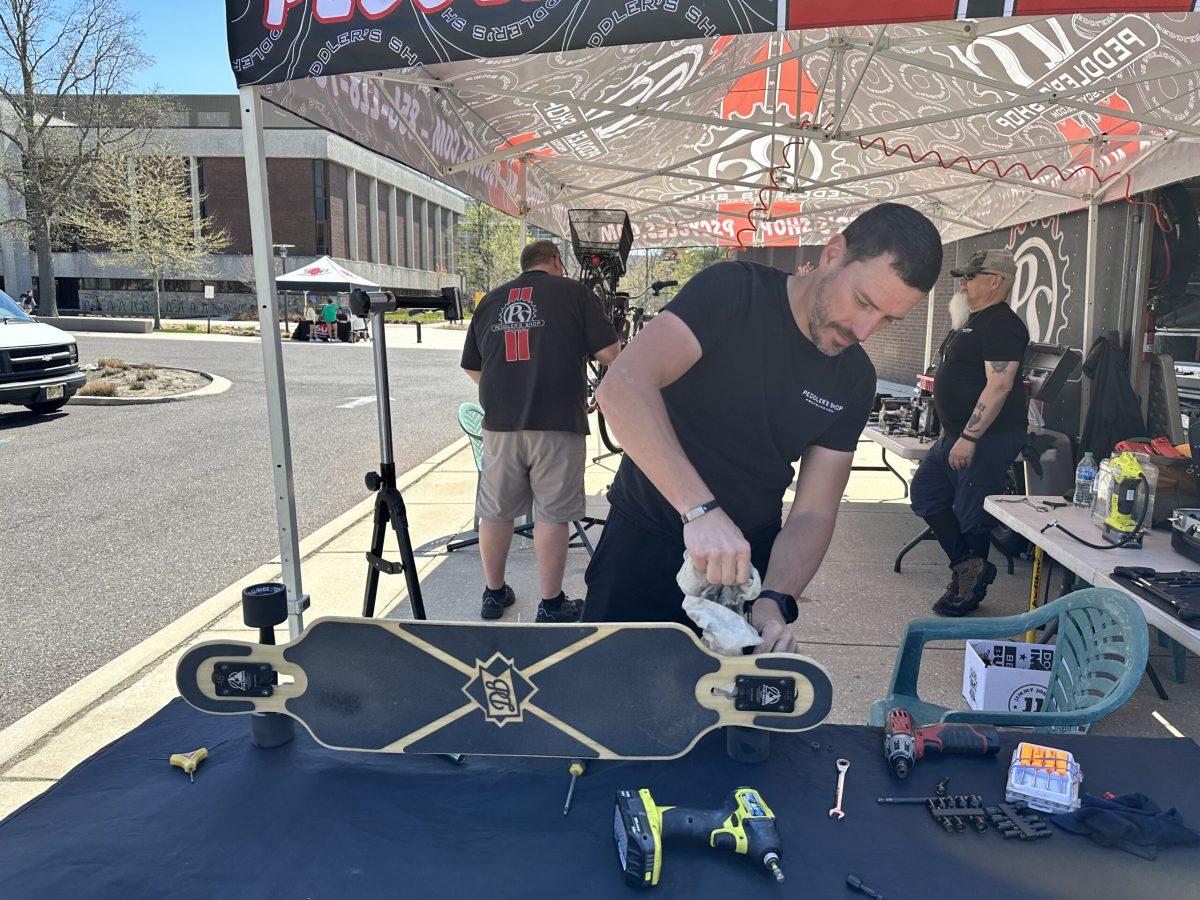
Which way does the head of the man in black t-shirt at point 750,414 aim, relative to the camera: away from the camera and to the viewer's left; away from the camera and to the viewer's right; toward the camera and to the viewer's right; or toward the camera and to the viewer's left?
toward the camera and to the viewer's right

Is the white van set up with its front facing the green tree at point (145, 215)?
no

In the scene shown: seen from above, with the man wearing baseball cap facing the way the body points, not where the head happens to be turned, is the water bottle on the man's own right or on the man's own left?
on the man's own left

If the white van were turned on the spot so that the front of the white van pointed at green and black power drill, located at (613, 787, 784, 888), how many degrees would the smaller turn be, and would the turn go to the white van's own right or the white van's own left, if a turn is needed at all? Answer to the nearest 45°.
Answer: approximately 45° to the white van's own right

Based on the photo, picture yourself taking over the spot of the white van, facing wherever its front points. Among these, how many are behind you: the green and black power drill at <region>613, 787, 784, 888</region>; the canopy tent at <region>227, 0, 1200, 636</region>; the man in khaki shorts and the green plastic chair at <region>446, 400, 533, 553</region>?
0

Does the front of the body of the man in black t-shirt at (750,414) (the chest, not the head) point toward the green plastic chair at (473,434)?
no

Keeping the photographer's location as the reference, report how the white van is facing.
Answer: facing the viewer and to the right of the viewer

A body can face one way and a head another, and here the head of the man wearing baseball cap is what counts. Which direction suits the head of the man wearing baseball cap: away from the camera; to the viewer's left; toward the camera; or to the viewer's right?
to the viewer's left

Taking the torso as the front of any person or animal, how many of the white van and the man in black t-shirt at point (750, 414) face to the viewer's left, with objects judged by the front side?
0

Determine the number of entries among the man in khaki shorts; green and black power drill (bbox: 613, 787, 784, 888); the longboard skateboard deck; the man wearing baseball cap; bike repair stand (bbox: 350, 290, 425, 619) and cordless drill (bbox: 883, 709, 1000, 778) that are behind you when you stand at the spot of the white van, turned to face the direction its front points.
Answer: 0

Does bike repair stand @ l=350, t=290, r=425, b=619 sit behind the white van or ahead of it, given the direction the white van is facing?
ahead

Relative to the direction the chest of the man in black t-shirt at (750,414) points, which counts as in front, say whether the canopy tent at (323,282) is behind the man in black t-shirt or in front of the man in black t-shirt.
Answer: behind

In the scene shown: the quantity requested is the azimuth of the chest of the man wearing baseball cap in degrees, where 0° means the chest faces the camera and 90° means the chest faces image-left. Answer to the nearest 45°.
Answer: approximately 90°
